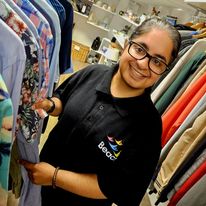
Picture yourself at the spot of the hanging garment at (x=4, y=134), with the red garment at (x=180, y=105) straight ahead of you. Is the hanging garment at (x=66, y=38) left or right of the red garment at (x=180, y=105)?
left

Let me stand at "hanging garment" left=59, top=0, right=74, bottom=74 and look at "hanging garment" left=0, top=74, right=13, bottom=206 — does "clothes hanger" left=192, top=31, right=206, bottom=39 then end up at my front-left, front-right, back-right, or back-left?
back-left

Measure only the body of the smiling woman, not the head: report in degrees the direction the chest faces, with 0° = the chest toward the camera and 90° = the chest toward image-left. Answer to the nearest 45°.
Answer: approximately 45°
